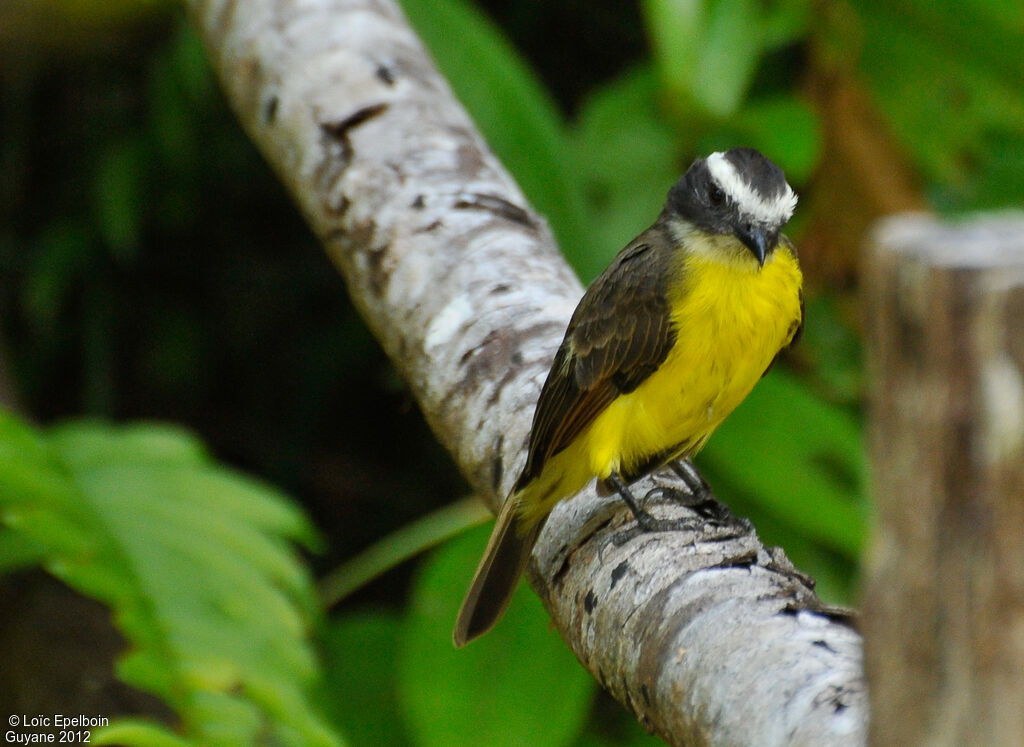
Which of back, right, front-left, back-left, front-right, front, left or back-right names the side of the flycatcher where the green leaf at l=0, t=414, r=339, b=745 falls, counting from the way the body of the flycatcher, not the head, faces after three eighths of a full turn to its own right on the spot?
front

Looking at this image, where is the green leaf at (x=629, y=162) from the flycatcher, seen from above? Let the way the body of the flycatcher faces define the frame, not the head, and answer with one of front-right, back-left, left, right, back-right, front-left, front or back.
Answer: back-left

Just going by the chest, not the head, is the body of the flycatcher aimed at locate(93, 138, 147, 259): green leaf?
no

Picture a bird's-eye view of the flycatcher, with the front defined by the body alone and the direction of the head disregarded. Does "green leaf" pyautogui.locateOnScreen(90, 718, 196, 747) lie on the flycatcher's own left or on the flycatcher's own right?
on the flycatcher's own right

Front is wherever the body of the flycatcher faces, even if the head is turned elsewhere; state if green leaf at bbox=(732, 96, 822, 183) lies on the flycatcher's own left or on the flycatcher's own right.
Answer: on the flycatcher's own left

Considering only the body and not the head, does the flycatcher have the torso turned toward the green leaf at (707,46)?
no

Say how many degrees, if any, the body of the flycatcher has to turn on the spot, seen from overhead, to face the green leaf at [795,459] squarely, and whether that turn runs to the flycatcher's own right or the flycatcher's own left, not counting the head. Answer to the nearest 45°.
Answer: approximately 135° to the flycatcher's own left

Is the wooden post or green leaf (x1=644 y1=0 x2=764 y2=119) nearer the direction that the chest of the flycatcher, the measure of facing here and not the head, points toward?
the wooden post

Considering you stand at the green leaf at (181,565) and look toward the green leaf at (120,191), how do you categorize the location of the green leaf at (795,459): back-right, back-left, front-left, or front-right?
front-right

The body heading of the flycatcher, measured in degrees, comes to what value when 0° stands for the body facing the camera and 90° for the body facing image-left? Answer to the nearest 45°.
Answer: approximately 315°

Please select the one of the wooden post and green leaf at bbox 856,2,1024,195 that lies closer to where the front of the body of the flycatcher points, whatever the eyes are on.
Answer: the wooden post

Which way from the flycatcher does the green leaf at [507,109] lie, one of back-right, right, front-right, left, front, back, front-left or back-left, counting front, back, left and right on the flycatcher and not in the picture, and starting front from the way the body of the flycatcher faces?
back-left

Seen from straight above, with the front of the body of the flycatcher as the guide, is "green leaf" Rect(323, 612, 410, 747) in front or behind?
behind
